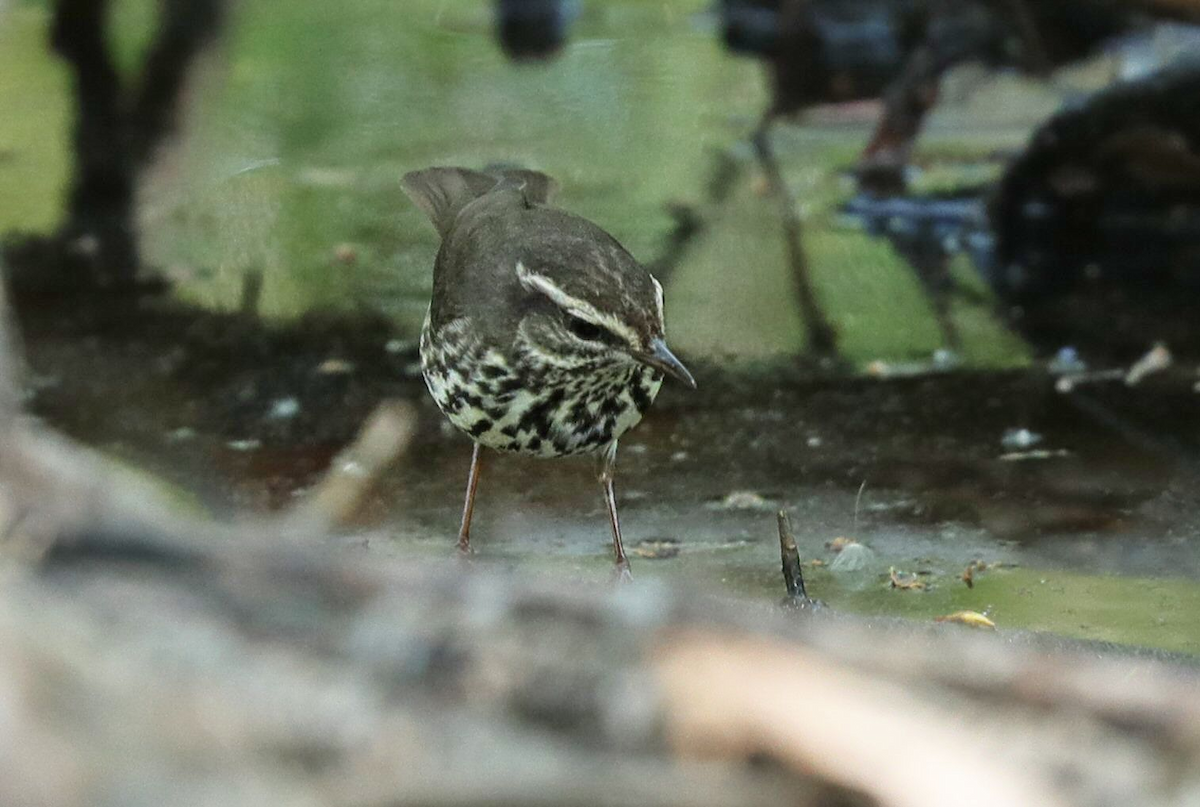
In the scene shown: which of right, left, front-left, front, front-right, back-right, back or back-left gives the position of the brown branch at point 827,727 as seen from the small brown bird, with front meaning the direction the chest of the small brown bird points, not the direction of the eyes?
front-right

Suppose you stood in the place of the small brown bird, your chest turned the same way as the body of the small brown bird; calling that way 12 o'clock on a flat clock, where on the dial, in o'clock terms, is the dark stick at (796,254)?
The dark stick is roughly at 8 o'clock from the small brown bird.

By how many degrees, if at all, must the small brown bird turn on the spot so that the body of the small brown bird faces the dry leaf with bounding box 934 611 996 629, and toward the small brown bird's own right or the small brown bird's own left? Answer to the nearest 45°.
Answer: approximately 45° to the small brown bird's own left

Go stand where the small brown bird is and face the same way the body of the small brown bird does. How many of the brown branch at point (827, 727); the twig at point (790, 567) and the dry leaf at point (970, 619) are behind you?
0

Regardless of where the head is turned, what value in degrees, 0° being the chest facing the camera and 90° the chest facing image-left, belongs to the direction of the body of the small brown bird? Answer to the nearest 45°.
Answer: approximately 315°

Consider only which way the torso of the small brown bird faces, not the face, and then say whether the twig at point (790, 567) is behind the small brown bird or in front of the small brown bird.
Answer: in front
